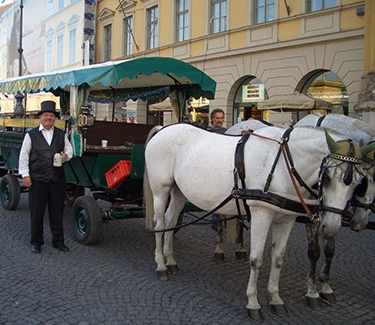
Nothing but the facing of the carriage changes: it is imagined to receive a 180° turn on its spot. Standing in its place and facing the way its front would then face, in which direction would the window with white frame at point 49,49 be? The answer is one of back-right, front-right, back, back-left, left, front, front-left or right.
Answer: front-right

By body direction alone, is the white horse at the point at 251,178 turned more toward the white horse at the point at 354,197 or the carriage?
the white horse

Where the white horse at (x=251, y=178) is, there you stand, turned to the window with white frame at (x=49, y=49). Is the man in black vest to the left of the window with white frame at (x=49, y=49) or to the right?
left

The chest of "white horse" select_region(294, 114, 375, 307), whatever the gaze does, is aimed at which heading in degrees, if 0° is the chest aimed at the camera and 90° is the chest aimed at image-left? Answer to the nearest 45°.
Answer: approximately 315°

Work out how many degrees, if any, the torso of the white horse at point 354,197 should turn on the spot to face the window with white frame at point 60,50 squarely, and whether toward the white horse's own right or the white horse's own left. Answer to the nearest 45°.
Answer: approximately 180°

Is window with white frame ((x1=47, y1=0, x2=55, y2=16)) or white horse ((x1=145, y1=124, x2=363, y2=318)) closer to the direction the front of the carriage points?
the white horse

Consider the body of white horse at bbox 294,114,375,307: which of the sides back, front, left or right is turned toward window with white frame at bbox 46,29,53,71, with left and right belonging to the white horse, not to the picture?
back

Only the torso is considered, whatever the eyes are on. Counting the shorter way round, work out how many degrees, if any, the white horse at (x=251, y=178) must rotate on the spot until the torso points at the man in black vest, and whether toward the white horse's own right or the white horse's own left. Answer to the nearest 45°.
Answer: approximately 180°

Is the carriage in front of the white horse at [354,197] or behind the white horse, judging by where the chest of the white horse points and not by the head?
behind

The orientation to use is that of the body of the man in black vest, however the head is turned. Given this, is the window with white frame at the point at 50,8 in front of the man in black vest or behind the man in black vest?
behind
